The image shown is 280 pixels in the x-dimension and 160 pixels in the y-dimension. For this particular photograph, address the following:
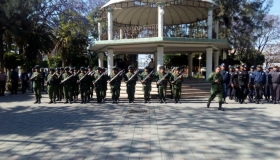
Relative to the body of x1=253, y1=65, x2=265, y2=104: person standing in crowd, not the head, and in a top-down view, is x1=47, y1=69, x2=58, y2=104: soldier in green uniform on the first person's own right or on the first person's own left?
on the first person's own right

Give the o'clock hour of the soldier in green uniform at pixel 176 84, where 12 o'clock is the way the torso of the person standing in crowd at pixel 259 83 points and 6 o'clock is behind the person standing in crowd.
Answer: The soldier in green uniform is roughly at 2 o'clock from the person standing in crowd.

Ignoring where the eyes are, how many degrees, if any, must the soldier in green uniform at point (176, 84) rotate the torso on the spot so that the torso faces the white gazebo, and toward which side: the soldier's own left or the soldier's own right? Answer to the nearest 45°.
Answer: approximately 180°

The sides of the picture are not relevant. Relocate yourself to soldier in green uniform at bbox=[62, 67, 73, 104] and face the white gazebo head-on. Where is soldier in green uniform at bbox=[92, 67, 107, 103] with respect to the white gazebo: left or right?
right

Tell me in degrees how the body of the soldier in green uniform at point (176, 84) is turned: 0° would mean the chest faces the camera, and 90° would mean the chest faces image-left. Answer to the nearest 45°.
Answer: approximately 0°

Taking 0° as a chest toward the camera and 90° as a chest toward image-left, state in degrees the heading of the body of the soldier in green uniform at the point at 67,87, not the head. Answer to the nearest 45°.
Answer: approximately 0°

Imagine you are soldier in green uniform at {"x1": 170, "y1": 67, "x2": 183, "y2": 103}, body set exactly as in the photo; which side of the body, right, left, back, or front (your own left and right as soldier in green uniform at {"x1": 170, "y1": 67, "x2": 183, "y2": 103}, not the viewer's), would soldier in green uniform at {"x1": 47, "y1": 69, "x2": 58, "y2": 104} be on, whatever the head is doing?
right

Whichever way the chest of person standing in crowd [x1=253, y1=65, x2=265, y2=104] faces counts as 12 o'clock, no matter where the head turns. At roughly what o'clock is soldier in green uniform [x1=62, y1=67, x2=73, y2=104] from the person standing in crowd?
The soldier in green uniform is roughly at 2 o'clock from the person standing in crowd.

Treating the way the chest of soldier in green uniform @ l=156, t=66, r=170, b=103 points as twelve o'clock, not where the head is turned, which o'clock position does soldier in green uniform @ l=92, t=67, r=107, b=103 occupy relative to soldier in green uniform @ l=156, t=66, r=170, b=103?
soldier in green uniform @ l=92, t=67, r=107, b=103 is roughly at 3 o'clock from soldier in green uniform @ l=156, t=66, r=170, b=103.

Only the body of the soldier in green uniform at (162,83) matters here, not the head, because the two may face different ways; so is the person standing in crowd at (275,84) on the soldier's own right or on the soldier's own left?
on the soldier's own left
